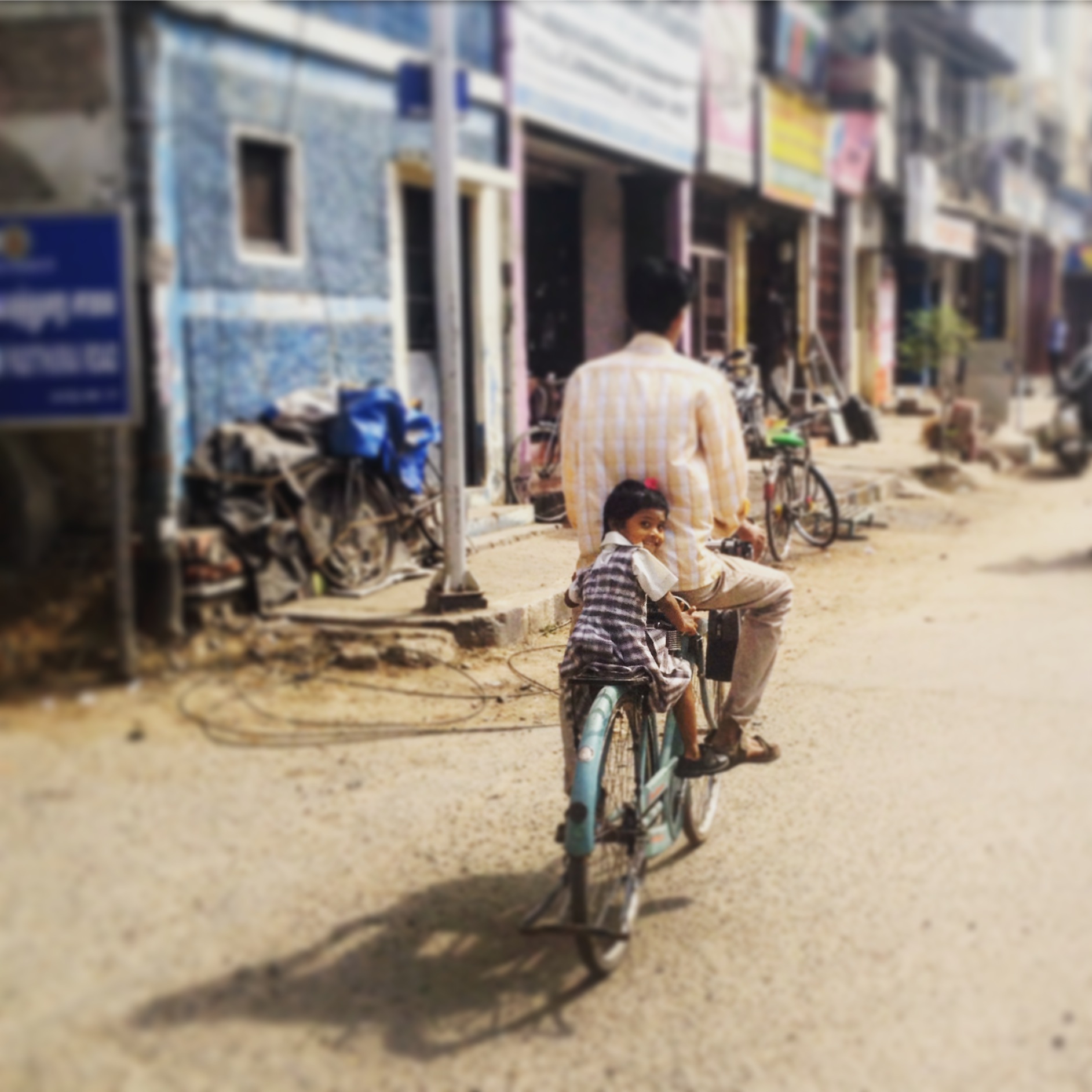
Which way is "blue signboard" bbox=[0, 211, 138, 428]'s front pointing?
toward the camera

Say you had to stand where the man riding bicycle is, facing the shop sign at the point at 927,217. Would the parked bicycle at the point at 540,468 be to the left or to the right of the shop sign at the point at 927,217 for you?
left

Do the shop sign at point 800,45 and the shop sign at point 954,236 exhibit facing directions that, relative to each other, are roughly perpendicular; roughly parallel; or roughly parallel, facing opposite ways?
roughly parallel

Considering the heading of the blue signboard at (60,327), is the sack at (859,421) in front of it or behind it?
behind

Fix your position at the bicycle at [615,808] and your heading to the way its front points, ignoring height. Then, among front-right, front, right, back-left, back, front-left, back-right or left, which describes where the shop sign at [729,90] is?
front-left

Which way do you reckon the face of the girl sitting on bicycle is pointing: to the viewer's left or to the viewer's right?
to the viewer's right

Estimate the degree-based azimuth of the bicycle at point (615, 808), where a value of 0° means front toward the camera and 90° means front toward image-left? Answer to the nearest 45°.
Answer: approximately 225°

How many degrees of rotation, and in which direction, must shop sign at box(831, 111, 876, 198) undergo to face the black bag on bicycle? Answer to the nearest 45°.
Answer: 0° — it already faces it

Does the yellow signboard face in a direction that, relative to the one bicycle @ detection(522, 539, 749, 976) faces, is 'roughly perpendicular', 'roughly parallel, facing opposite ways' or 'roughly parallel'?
roughly perpendicular

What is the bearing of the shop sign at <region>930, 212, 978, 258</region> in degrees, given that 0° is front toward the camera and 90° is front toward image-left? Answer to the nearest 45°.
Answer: approximately 315°

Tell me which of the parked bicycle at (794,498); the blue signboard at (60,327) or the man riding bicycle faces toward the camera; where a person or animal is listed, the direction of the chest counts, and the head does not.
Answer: the blue signboard

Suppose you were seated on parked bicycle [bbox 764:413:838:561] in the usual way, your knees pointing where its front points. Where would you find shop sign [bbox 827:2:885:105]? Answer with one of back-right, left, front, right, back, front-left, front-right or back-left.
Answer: front-left
